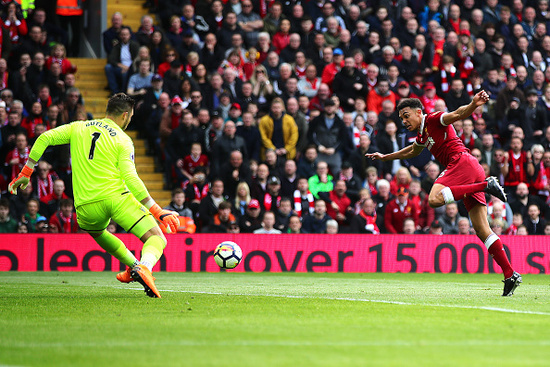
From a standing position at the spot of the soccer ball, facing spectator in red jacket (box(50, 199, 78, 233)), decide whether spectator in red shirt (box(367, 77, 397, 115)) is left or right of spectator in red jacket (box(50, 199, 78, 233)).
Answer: right

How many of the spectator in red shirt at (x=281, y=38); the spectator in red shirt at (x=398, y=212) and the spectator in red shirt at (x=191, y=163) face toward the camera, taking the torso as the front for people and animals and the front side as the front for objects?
3

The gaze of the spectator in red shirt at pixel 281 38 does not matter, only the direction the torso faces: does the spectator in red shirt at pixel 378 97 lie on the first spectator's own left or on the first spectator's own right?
on the first spectator's own left

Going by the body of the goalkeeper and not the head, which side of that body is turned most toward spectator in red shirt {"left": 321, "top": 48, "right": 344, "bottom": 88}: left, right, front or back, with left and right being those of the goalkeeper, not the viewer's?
front

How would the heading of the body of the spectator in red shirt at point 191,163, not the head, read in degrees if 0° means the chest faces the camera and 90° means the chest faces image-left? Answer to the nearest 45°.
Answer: approximately 0°

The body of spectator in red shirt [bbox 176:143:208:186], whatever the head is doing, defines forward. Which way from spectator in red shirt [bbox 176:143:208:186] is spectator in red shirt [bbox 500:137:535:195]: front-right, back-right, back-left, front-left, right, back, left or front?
left

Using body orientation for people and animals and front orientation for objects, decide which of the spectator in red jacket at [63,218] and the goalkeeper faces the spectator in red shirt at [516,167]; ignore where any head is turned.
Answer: the goalkeeper

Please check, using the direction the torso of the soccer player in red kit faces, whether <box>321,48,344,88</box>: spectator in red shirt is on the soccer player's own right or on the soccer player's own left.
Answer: on the soccer player's own right

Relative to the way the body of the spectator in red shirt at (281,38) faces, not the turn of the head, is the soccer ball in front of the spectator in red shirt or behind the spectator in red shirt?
in front

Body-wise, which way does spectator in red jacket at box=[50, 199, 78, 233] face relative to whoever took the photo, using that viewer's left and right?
facing the viewer
